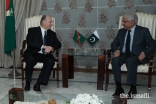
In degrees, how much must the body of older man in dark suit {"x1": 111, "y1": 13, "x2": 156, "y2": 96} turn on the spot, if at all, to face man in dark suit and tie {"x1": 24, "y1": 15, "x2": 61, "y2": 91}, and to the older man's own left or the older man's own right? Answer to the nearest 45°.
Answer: approximately 45° to the older man's own right

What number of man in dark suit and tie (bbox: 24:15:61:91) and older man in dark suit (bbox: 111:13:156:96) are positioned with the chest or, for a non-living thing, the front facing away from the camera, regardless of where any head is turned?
0

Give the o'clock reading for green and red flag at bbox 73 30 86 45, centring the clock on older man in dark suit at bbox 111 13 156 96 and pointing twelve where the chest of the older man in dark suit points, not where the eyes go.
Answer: The green and red flag is roughly at 3 o'clock from the older man in dark suit.

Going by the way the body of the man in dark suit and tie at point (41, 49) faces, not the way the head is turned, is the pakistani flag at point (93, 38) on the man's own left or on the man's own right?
on the man's own left

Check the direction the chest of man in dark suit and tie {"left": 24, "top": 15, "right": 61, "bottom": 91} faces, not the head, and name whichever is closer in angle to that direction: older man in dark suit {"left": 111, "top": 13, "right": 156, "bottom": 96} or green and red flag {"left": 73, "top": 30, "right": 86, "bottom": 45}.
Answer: the older man in dark suit

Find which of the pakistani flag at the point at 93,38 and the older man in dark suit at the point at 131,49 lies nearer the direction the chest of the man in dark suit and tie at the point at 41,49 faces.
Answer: the older man in dark suit

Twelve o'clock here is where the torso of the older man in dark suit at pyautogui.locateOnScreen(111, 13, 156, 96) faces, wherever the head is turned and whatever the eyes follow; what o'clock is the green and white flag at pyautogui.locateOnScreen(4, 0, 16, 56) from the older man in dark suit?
The green and white flag is roughly at 2 o'clock from the older man in dark suit.

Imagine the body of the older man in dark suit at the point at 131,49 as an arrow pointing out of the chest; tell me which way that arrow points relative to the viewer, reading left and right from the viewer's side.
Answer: facing the viewer and to the left of the viewer

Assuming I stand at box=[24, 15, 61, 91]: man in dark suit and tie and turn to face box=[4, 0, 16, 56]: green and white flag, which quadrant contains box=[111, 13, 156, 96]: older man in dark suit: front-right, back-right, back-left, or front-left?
back-right

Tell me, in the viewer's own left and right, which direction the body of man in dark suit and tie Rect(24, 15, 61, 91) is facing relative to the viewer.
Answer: facing the viewer

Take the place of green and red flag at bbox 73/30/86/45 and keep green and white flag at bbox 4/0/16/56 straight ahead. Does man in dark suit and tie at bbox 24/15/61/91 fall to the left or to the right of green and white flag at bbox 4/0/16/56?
left
